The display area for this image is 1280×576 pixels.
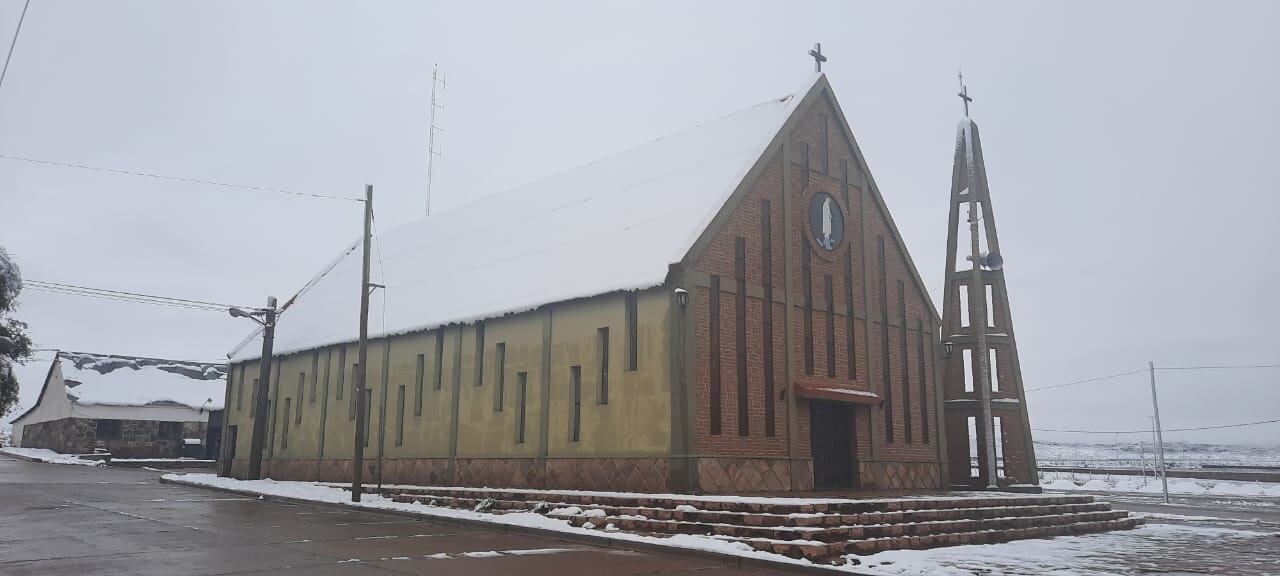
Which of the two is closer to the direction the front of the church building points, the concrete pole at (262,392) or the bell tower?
the bell tower

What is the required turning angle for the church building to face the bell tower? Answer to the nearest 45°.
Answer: approximately 45° to its left

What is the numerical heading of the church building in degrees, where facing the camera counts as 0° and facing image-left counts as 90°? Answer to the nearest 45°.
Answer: approximately 315°
